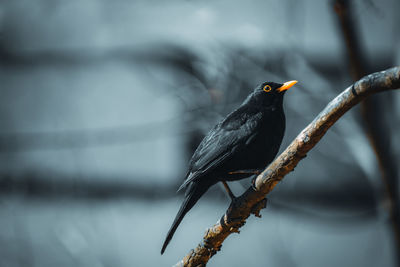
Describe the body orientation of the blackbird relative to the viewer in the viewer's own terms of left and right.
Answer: facing to the right of the viewer

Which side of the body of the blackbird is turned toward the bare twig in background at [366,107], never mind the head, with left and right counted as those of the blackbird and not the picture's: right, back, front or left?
front
